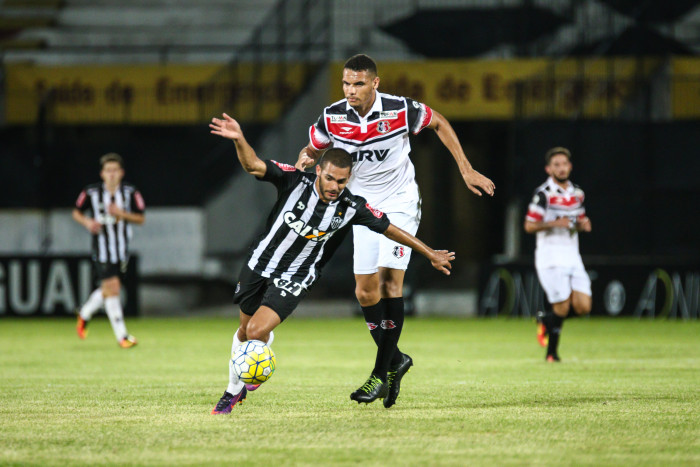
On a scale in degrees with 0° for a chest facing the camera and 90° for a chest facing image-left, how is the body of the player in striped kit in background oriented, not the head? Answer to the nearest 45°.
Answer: approximately 0°

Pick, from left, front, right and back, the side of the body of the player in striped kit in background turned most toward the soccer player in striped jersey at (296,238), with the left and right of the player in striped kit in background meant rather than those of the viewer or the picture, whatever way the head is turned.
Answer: front

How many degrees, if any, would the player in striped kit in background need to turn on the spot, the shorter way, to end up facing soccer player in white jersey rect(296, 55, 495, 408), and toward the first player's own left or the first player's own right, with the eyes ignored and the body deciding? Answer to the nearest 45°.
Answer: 0° — they already face them

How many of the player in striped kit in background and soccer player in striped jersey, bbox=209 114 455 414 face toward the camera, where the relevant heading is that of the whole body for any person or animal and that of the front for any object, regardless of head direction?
2

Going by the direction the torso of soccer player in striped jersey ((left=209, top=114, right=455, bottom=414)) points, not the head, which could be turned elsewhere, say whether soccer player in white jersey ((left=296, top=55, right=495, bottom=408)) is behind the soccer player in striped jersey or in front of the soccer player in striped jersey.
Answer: behind

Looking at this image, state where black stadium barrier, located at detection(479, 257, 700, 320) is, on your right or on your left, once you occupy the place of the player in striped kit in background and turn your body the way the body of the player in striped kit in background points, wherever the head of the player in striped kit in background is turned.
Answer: on your left

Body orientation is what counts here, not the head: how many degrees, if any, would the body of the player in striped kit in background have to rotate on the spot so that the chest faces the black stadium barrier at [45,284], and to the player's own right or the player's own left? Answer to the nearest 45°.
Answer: approximately 180°

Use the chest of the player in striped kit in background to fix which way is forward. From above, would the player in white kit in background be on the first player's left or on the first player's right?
on the first player's left

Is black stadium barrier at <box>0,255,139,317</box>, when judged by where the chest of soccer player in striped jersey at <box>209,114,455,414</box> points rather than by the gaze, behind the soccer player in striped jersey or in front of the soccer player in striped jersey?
behind
